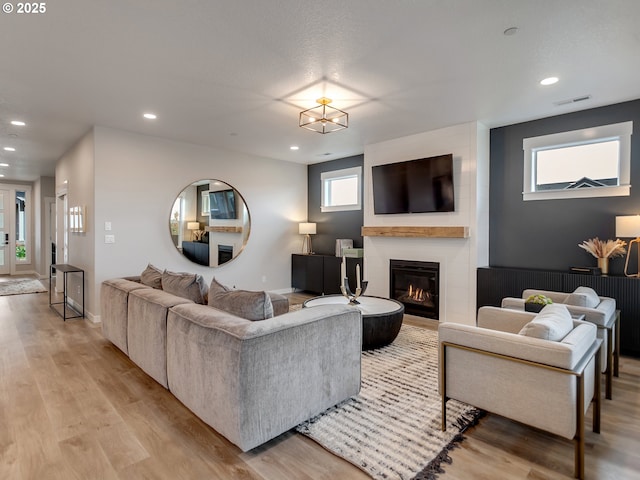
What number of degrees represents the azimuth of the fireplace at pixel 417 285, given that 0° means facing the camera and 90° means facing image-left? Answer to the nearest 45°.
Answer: approximately 45°

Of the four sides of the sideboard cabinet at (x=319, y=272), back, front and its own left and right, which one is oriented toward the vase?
left

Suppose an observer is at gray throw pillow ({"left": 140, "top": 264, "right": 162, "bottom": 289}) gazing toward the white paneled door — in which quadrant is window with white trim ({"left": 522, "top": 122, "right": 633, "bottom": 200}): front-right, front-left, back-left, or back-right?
back-right

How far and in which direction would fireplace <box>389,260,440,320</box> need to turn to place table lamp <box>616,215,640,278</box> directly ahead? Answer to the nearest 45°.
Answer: approximately 90° to its left

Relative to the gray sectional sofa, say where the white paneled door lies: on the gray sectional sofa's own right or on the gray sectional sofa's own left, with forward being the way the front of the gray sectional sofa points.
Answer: on the gray sectional sofa's own left

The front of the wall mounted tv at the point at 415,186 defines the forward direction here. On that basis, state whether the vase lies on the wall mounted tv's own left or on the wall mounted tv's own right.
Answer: on the wall mounted tv's own left

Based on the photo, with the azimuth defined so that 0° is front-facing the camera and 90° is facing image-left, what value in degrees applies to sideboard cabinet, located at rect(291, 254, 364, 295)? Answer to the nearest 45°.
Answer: approximately 45°

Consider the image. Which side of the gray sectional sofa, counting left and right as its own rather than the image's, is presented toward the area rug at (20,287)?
left

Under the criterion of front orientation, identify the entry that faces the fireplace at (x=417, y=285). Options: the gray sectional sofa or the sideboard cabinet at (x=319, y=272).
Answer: the gray sectional sofa

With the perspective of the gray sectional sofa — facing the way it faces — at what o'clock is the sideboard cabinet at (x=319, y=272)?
The sideboard cabinet is roughly at 11 o'clock from the gray sectional sofa.

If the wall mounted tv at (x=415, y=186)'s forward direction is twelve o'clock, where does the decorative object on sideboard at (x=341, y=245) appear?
The decorative object on sideboard is roughly at 3 o'clock from the wall mounted tv.

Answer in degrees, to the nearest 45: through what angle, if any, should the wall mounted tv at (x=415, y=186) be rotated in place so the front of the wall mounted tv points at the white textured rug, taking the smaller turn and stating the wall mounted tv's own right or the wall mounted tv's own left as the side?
approximately 45° to the wall mounted tv's own left

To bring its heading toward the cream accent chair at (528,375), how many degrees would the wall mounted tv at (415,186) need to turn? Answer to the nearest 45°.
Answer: approximately 45° to its left
